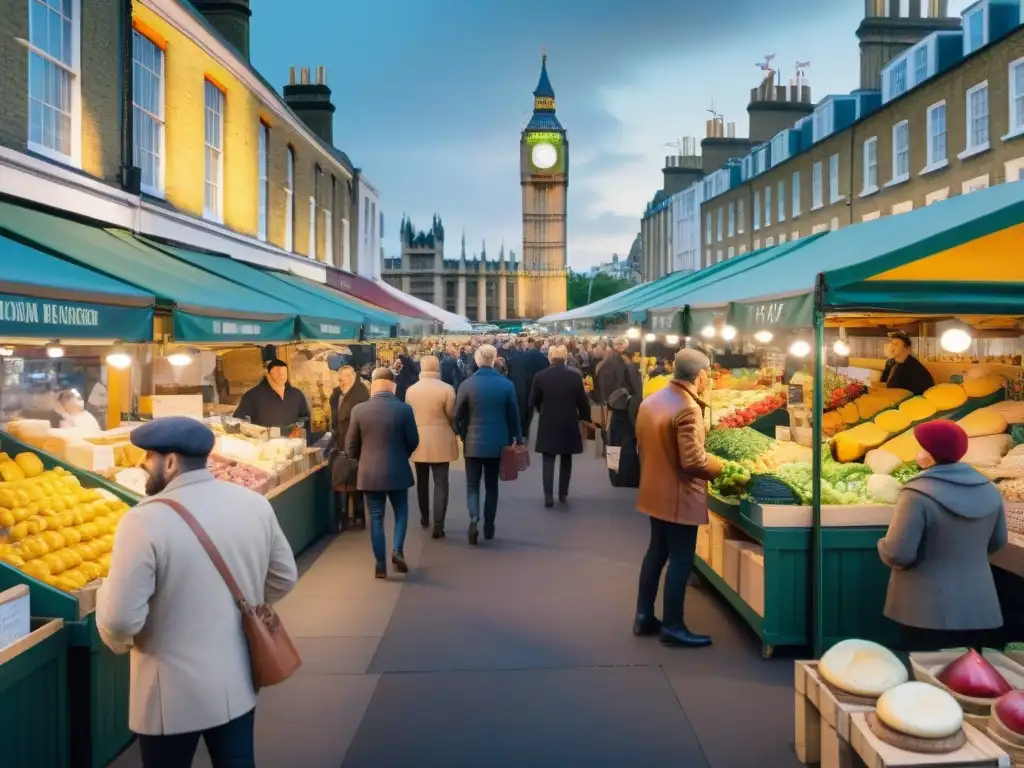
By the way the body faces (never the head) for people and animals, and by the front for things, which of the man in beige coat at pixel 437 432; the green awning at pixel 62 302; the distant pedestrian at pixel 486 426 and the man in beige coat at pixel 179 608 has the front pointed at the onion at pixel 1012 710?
the green awning

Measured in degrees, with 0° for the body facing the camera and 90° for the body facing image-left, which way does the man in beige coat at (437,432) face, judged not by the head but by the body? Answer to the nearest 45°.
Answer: approximately 180°

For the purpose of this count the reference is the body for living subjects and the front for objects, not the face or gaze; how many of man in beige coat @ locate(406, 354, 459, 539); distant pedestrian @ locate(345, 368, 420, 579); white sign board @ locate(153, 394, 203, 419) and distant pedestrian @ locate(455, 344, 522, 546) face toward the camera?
1

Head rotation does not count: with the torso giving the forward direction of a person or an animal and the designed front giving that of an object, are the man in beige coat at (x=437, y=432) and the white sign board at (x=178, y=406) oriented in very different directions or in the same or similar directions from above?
very different directions

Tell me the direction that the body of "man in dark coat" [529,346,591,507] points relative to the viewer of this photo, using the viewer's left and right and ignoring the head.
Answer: facing away from the viewer

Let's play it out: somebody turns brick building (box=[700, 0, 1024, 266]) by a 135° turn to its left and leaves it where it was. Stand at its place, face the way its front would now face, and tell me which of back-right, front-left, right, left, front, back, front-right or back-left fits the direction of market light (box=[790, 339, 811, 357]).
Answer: right

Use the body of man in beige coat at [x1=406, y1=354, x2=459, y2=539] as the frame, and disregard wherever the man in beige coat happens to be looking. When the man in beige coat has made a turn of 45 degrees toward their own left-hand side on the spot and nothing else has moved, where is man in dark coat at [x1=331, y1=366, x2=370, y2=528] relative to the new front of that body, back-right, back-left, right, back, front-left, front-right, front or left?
front

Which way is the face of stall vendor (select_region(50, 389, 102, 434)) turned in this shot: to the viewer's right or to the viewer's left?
to the viewer's right

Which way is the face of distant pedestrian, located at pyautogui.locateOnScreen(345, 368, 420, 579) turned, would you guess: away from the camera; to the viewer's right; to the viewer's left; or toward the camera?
away from the camera

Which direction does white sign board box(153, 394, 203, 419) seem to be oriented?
toward the camera

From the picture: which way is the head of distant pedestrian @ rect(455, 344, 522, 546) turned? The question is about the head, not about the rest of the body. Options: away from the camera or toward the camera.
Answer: away from the camera

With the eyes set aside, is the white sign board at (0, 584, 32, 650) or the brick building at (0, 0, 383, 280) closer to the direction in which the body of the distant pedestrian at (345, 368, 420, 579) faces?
the brick building

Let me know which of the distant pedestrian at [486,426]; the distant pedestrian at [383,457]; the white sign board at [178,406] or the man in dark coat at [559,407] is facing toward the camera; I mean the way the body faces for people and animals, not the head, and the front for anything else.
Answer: the white sign board

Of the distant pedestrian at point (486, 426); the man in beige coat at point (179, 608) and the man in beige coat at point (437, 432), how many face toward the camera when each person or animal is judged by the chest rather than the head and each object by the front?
0

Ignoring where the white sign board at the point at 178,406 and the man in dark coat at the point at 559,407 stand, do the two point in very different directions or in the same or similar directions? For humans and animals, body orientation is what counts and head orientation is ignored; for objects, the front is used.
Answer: very different directions

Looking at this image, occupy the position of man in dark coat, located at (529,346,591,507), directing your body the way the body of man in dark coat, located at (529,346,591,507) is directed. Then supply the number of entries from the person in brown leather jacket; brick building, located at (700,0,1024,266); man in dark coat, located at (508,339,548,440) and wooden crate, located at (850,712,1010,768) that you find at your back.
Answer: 2

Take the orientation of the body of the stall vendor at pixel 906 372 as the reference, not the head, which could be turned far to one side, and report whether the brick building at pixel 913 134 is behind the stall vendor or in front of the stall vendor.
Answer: behind

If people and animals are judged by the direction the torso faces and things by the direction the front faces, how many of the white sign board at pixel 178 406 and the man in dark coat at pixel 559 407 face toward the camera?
1
